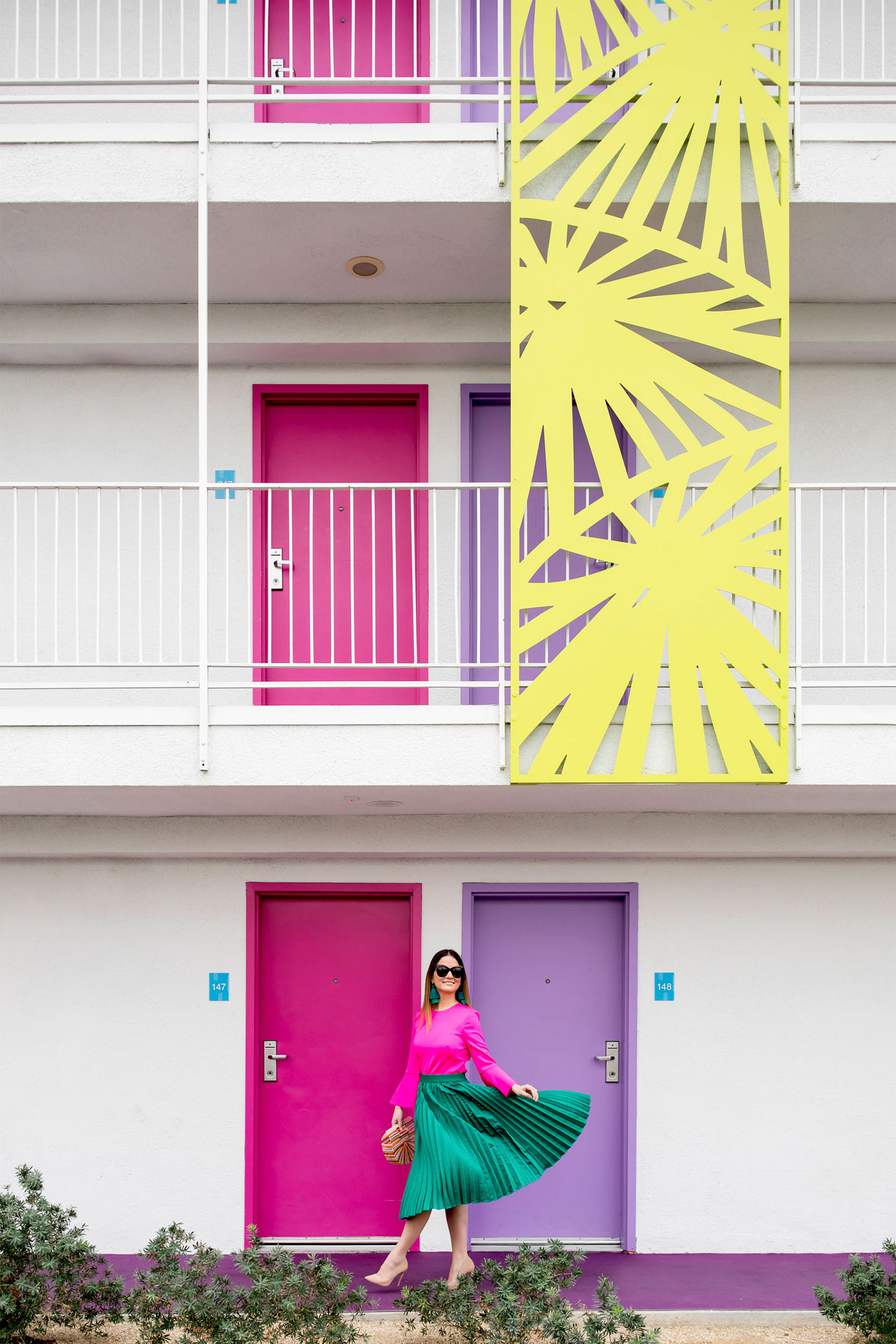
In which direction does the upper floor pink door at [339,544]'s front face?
toward the camera

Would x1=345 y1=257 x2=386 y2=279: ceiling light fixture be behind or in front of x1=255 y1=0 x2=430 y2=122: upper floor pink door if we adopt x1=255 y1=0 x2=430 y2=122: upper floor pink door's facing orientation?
in front

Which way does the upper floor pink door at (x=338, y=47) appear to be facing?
toward the camera
